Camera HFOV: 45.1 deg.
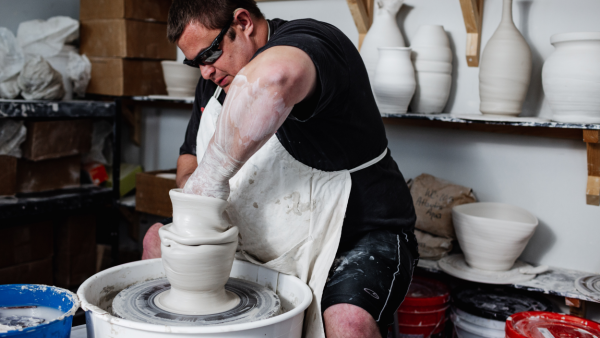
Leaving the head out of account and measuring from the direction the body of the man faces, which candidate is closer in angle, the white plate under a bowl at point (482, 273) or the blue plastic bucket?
the blue plastic bucket

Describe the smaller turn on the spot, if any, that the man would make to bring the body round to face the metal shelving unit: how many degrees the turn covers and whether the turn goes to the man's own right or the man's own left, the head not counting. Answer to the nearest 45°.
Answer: approximately 90° to the man's own right

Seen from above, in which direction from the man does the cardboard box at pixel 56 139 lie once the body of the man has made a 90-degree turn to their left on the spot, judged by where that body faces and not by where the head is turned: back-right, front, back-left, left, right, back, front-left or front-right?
back

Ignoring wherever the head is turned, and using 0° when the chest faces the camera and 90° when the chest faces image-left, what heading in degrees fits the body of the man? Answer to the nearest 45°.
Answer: approximately 45°

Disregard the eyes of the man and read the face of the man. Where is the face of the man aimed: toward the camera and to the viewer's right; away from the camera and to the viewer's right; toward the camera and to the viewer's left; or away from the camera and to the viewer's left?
toward the camera and to the viewer's left

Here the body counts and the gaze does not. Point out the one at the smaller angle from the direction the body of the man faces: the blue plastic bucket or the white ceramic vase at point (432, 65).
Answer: the blue plastic bucket

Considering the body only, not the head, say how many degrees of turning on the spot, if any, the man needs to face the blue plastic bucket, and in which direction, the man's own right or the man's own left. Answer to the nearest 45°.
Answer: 0° — they already face it

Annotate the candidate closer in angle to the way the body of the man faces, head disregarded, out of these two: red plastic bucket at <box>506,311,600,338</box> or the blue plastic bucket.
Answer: the blue plastic bucket

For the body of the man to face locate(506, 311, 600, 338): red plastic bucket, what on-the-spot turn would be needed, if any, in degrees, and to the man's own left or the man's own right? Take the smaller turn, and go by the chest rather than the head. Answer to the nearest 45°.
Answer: approximately 135° to the man's own left

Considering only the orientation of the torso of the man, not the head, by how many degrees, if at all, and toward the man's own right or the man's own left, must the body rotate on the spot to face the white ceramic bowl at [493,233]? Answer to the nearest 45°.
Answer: approximately 180°

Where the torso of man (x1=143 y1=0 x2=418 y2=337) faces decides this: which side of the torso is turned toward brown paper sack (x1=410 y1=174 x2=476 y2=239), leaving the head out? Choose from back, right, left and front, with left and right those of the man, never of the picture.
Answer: back

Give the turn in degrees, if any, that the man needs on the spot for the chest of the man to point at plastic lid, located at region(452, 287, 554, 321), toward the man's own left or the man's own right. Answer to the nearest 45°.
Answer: approximately 180°

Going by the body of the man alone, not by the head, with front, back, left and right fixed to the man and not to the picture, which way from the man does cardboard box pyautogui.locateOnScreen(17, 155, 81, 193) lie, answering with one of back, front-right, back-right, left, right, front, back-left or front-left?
right

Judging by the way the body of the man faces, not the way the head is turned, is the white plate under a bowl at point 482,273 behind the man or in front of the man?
behind
